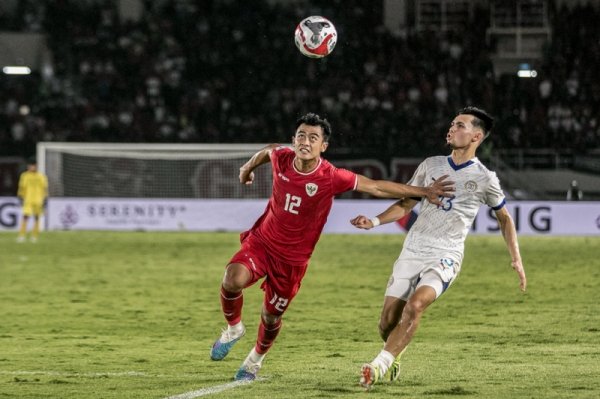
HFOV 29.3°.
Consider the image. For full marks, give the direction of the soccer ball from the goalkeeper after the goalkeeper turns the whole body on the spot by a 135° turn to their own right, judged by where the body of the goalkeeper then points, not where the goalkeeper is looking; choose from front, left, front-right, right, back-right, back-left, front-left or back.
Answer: back-left

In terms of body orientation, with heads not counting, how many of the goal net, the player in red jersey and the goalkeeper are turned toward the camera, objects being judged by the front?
3

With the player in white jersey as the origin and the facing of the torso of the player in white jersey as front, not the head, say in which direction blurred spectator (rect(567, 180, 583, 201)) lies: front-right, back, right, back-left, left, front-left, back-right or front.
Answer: back-right

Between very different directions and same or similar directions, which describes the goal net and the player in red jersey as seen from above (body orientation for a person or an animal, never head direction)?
same or similar directions

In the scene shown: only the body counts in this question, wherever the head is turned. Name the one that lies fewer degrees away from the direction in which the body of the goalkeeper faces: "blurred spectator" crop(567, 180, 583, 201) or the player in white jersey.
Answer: the player in white jersey

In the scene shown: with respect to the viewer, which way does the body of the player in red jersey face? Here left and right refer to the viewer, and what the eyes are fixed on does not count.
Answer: facing the viewer

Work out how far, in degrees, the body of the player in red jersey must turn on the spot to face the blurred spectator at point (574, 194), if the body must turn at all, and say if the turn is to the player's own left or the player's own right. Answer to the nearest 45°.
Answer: approximately 180°

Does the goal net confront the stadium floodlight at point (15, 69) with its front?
no

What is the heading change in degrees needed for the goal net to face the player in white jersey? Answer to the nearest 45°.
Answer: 0° — it already faces them

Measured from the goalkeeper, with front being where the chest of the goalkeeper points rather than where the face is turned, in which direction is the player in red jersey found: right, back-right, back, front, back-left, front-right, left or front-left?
front

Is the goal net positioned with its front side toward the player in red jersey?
yes

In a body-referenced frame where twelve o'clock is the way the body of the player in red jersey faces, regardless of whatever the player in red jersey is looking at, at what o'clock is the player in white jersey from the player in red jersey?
The player in white jersey is roughly at 9 o'clock from the player in red jersey.

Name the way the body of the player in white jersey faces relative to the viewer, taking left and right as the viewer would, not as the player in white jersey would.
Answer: facing the viewer and to the left of the viewer

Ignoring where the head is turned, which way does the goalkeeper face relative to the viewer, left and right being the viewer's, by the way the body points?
facing the viewer
